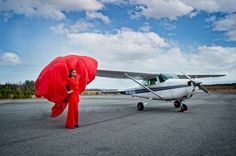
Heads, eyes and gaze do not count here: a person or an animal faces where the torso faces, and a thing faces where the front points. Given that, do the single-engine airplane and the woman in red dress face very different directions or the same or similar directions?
same or similar directions

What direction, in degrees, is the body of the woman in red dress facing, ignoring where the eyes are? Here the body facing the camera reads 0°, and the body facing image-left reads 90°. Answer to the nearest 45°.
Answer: approximately 315°

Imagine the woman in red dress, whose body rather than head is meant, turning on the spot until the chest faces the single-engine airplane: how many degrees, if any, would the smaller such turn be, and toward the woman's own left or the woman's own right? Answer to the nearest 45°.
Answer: approximately 90° to the woman's own left

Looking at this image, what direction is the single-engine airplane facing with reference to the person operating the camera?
facing the viewer and to the right of the viewer

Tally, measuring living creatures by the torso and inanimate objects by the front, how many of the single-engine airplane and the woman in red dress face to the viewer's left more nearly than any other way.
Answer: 0
